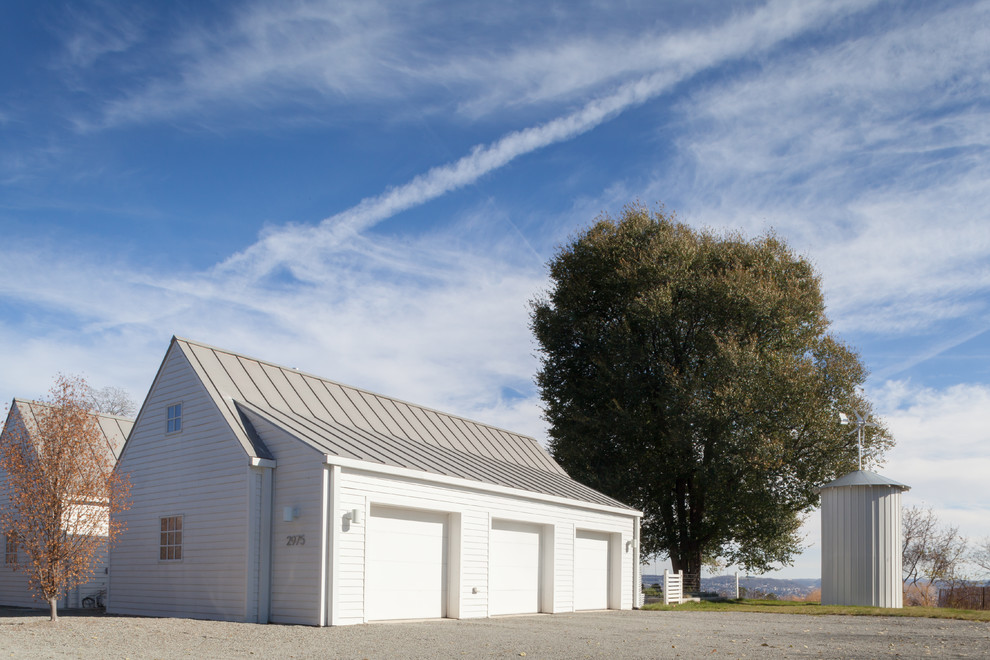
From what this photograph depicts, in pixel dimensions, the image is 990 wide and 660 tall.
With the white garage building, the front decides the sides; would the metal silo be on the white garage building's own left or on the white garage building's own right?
on the white garage building's own left

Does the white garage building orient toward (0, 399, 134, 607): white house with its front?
no

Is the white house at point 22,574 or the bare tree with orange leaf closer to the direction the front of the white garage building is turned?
the bare tree with orange leaf

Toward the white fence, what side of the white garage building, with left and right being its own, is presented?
left

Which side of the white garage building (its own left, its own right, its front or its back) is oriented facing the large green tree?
left

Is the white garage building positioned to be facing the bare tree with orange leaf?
no

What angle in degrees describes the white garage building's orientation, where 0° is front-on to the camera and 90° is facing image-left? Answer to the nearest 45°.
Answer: approximately 315°

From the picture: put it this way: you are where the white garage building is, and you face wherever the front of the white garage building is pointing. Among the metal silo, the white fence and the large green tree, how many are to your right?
0
